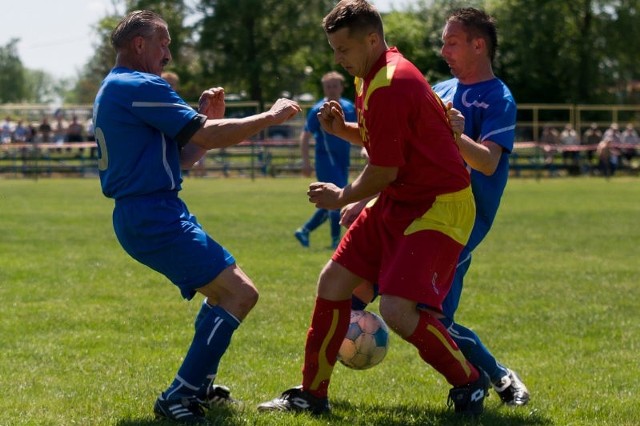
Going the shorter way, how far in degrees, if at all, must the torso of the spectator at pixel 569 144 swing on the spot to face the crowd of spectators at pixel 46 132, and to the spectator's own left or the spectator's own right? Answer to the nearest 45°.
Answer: approximately 90° to the spectator's own right

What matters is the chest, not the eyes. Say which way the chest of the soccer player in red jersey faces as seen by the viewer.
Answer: to the viewer's left

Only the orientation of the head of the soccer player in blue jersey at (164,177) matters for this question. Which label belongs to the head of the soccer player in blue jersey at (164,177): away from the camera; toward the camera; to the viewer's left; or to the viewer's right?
to the viewer's right

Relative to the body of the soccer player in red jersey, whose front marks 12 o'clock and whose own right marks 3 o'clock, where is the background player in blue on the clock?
The background player in blue is roughly at 3 o'clock from the soccer player in red jersey.

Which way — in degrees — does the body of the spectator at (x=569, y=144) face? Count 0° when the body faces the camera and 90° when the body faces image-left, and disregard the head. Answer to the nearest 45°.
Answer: approximately 0°

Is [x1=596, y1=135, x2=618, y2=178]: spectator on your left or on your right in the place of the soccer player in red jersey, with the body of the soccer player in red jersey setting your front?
on your right

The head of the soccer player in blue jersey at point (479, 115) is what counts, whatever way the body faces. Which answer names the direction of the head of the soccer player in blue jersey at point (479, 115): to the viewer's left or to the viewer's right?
to the viewer's left

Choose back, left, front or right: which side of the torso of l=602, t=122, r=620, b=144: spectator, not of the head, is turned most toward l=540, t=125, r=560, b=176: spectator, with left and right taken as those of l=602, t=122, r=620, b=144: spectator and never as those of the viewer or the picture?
right

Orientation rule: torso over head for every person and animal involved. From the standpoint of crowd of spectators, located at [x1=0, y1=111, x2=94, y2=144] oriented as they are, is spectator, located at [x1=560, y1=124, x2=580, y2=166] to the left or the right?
on their left

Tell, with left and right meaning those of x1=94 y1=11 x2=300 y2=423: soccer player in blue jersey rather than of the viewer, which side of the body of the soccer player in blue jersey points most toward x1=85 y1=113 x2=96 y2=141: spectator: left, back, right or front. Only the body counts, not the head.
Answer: left
